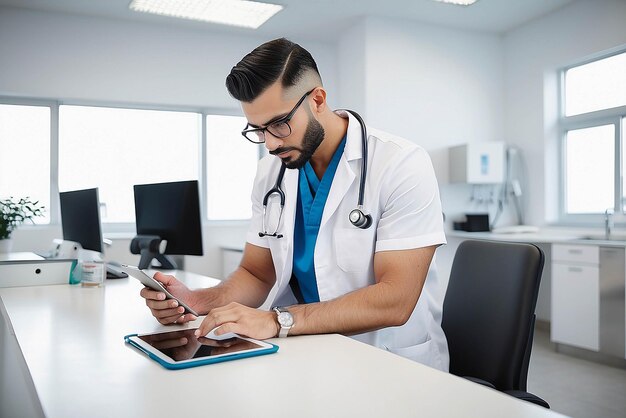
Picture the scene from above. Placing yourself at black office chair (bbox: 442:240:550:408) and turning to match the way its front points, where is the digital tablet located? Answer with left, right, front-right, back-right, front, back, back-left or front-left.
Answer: front

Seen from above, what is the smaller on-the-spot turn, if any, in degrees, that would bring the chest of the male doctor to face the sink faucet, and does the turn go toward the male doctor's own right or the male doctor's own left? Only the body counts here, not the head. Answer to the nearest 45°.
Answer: approximately 180°

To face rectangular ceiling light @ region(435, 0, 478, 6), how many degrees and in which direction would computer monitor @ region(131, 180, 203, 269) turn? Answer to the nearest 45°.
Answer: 0° — it already faces it

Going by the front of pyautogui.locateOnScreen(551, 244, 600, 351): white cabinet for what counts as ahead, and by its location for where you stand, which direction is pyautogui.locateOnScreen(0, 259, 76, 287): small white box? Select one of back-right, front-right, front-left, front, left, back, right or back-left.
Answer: front

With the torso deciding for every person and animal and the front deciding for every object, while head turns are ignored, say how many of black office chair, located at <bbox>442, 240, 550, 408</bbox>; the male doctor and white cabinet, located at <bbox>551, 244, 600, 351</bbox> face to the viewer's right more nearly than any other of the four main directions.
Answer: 0

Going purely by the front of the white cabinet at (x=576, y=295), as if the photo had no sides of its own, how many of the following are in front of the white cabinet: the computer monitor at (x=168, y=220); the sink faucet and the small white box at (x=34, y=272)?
2

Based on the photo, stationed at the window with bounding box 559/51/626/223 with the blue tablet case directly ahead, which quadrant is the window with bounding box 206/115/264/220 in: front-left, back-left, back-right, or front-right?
front-right

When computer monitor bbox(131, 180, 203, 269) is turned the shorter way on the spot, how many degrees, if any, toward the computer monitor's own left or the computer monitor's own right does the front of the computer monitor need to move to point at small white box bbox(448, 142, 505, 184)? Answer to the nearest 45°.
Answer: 0° — it already faces it

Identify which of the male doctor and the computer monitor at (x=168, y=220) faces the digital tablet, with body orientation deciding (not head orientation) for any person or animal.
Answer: the male doctor
